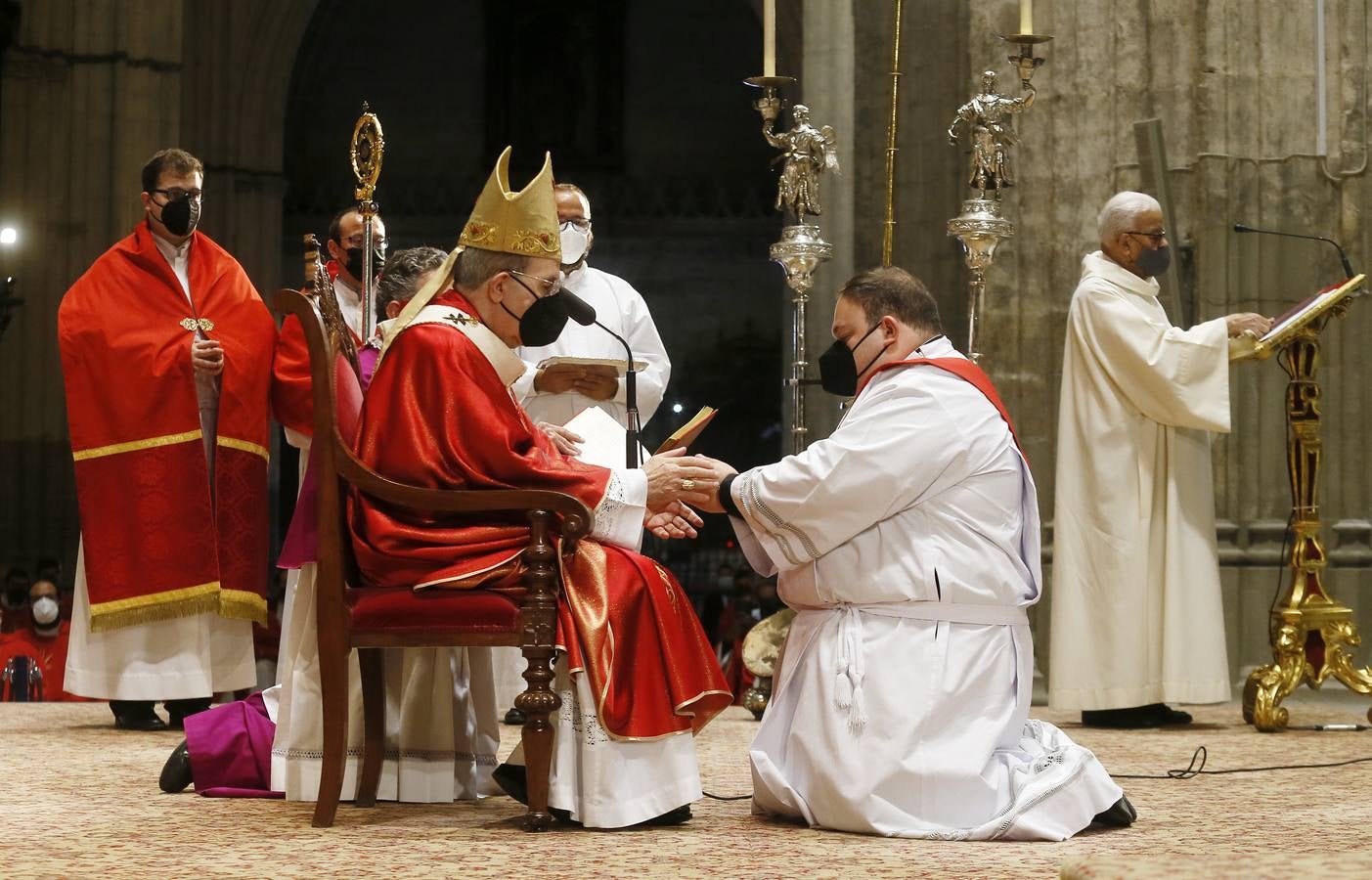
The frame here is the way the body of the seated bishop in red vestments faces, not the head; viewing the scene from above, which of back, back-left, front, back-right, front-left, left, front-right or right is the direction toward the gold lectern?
front-left

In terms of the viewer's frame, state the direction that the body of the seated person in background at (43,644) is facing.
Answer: toward the camera

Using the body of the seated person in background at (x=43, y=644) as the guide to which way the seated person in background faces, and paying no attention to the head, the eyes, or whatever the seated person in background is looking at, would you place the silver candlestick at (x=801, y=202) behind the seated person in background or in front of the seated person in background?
in front

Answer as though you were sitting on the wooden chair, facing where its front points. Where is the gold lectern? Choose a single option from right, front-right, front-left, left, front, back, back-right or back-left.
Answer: front-left

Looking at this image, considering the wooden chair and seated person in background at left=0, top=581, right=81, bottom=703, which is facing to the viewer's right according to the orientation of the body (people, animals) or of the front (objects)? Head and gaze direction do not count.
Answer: the wooden chair

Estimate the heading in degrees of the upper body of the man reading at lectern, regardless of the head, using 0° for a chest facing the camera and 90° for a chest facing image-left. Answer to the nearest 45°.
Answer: approximately 270°

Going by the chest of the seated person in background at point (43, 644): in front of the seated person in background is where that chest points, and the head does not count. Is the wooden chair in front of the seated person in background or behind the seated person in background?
in front

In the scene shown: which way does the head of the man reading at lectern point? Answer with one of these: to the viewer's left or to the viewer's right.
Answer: to the viewer's right

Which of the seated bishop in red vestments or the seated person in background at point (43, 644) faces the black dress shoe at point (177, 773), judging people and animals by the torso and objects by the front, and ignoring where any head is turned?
the seated person in background

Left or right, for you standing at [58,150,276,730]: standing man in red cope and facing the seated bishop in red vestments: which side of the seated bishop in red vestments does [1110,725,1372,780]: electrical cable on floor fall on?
left

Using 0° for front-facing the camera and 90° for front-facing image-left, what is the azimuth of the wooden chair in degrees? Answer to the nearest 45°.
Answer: approximately 270°

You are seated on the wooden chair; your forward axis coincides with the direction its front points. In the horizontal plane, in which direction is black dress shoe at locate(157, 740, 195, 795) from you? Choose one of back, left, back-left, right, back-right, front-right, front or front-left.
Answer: back-left

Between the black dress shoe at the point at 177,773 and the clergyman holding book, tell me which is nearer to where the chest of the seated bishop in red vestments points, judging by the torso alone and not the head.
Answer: the clergyman holding book

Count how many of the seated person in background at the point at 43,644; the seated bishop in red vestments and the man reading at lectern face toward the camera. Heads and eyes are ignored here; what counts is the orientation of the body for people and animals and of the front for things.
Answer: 1
